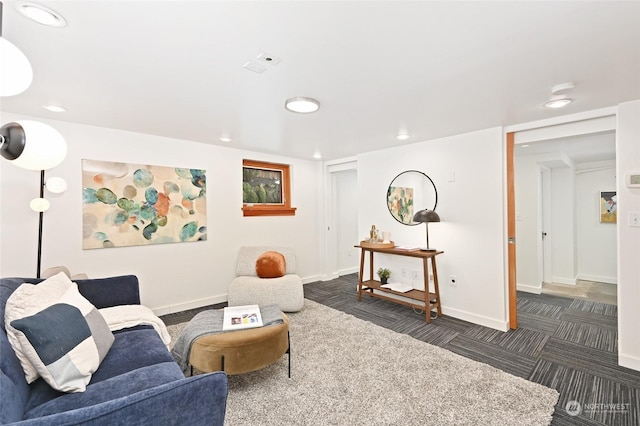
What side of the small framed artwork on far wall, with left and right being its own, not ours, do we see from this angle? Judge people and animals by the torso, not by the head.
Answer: front

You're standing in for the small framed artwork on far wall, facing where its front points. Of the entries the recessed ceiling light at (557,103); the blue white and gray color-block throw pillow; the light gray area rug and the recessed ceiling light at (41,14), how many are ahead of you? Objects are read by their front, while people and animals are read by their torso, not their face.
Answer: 4

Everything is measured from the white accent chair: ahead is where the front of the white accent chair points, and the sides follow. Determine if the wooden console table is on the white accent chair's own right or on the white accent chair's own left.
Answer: on the white accent chair's own left

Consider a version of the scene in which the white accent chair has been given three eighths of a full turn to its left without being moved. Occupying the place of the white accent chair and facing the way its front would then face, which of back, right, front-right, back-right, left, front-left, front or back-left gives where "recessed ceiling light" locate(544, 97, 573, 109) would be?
right

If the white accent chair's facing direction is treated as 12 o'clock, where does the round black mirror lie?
The round black mirror is roughly at 9 o'clock from the white accent chair.

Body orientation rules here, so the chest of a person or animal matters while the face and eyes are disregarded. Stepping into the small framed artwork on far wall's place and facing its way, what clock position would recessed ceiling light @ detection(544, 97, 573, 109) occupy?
The recessed ceiling light is roughly at 12 o'clock from the small framed artwork on far wall.

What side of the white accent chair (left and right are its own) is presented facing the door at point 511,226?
left

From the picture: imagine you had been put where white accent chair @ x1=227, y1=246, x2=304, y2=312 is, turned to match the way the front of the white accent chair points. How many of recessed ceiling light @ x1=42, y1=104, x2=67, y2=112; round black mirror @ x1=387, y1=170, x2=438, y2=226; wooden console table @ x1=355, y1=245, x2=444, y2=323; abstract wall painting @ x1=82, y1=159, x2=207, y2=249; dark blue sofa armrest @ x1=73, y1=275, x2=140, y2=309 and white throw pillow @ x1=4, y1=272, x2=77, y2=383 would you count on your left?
2

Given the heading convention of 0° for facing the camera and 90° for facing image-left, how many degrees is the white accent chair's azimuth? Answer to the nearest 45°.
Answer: approximately 0°

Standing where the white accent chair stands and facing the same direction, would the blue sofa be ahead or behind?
ahead

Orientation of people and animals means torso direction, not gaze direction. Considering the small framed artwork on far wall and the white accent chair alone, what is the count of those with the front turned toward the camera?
2

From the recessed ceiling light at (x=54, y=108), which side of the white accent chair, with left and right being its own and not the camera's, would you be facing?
right

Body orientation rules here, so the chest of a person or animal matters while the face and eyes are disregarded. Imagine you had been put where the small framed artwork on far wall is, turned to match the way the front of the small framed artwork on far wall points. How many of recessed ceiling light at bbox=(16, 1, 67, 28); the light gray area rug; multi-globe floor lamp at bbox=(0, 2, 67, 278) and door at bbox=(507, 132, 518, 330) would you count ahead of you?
4

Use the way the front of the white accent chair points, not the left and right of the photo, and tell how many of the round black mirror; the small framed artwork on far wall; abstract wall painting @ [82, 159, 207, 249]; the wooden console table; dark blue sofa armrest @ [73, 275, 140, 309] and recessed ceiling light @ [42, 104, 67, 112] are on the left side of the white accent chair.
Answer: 3

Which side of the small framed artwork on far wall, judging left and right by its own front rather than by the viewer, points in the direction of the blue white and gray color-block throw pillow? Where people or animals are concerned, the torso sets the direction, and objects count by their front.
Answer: front

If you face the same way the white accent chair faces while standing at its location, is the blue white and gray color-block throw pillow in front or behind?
in front
